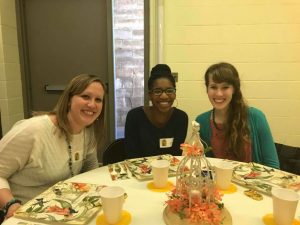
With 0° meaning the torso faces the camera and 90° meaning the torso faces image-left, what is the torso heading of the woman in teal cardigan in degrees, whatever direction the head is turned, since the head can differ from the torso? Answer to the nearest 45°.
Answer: approximately 45°

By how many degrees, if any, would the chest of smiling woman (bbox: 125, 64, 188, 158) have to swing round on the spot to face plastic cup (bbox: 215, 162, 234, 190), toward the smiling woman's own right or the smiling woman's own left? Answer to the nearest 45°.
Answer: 0° — they already face it

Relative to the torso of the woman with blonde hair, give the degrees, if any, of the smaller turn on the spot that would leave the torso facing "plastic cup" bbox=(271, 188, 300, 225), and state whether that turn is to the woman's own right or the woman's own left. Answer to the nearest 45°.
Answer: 0° — they already face it

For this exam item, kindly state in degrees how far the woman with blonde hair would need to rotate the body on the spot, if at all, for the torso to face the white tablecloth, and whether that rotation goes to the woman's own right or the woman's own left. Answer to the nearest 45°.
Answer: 0° — they already face it

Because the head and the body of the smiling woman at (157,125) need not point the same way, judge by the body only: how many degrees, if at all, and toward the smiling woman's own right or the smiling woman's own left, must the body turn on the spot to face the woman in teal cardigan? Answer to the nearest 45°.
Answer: approximately 90° to the smiling woman's own left

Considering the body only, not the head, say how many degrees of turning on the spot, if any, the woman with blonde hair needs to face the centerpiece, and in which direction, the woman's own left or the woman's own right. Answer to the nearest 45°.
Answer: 0° — they already face it

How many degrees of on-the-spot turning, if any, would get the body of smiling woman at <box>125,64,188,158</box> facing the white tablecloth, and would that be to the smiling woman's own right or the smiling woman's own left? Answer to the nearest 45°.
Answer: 0° — they already face it

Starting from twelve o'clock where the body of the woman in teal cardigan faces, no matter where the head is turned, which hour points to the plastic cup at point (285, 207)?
The plastic cup is roughly at 10 o'clock from the woman in teal cardigan.

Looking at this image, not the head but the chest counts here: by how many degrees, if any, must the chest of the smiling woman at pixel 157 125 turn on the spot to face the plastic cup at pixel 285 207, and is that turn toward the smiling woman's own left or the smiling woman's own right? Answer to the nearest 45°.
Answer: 0° — they already face it

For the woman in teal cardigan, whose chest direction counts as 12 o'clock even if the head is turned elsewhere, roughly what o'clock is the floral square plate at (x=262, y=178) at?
The floral square plate is roughly at 10 o'clock from the woman in teal cardigan.
